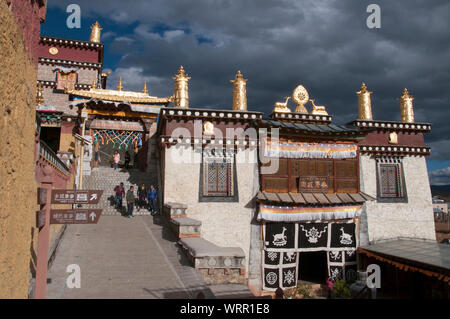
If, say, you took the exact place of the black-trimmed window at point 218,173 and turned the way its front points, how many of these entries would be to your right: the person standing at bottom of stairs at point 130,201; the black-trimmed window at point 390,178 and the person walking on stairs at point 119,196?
2

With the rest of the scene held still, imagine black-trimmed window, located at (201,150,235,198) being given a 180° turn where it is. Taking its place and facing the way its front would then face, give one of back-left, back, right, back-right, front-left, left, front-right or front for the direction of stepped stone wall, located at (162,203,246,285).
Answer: back

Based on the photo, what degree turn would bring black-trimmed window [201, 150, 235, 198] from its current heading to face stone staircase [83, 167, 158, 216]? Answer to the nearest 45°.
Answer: approximately 135° to its right

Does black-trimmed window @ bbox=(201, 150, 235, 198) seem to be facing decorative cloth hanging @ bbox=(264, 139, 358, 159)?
no

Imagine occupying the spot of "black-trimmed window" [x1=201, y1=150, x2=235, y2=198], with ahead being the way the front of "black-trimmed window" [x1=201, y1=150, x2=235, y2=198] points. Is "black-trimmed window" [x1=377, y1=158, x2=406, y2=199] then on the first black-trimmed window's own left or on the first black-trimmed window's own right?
on the first black-trimmed window's own left

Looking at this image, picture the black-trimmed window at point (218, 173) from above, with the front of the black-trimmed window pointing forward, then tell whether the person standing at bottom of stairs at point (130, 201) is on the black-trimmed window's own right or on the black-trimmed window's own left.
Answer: on the black-trimmed window's own right

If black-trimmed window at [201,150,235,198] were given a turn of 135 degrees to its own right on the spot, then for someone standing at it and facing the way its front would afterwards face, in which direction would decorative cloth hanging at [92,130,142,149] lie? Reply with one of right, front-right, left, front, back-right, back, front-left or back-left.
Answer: front

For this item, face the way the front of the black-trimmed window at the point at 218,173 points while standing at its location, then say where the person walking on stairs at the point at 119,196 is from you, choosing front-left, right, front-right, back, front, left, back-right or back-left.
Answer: right

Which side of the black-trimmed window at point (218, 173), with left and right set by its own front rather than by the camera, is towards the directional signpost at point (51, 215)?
front

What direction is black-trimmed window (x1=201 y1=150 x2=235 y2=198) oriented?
toward the camera

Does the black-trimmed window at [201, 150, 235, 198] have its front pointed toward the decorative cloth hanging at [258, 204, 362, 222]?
no
